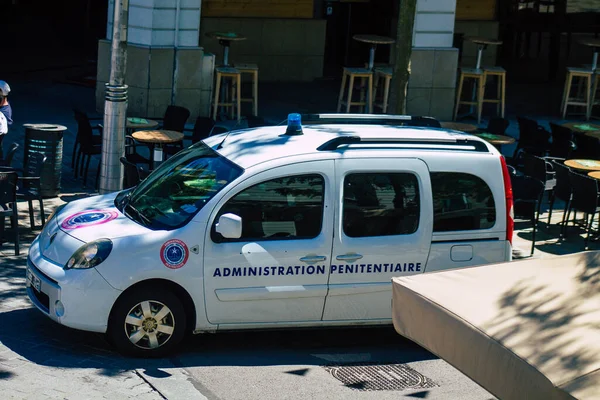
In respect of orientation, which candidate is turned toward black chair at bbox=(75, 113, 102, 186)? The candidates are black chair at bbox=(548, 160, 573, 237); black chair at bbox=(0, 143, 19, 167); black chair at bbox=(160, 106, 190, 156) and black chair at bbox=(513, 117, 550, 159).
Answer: black chair at bbox=(160, 106, 190, 156)

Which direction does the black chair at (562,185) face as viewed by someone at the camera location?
facing away from the viewer and to the right of the viewer

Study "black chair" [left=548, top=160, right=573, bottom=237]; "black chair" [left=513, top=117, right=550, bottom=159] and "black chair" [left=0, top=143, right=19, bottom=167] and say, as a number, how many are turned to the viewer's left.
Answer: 1

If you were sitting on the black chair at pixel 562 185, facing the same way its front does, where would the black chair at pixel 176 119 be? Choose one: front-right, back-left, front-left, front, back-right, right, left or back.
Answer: back-left
